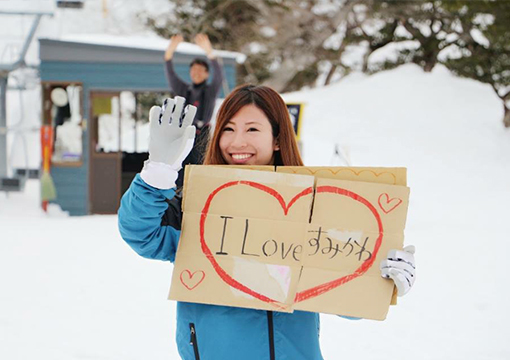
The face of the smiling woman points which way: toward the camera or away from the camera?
toward the camera

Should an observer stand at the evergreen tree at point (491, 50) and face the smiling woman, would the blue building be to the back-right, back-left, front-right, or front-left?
front-right

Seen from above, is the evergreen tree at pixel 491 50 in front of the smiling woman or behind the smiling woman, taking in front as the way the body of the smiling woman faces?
behind

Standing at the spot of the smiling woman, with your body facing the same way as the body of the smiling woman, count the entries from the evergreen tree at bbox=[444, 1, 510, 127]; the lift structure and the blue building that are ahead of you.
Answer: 0

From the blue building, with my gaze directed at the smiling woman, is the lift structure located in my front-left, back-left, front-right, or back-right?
back-right

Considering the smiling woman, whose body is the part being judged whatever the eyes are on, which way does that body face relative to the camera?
toward the camera

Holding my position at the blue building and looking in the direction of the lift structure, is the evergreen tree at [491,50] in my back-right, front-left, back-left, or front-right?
back-right

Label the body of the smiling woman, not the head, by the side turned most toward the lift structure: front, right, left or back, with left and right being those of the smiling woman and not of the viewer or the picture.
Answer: back

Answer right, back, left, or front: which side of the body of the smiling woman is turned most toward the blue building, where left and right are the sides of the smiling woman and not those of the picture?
back

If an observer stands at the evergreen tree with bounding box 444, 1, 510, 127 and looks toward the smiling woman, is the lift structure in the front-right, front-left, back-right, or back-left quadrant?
front-right
